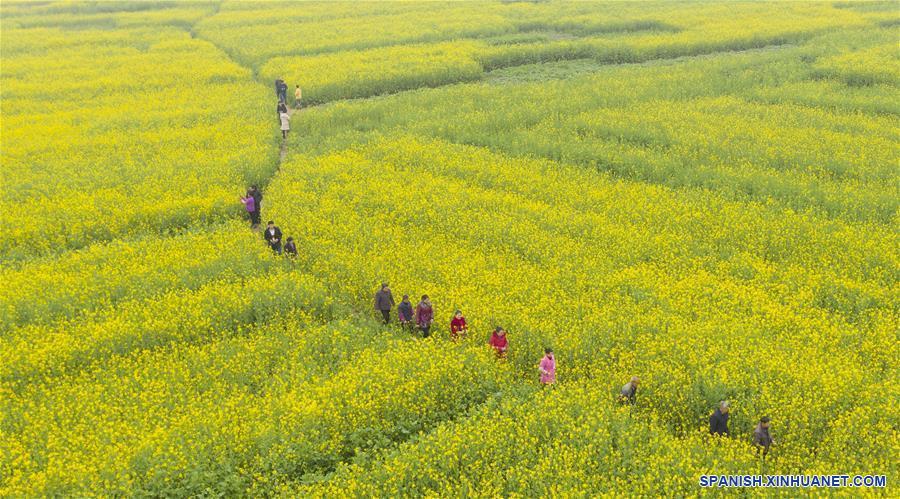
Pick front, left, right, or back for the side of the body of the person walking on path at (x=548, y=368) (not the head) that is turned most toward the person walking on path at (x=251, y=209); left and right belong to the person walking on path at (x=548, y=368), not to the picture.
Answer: back

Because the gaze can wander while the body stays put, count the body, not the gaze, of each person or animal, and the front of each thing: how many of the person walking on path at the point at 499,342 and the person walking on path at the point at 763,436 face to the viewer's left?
0

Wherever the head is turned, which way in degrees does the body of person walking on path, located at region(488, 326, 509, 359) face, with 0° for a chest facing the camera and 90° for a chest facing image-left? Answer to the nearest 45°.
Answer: approximately 315°

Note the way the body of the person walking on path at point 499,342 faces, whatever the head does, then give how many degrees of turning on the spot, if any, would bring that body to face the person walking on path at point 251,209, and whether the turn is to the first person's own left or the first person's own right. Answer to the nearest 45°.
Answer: approximately 180°

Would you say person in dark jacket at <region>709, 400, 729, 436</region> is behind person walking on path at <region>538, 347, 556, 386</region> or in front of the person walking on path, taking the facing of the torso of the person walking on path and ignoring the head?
in front

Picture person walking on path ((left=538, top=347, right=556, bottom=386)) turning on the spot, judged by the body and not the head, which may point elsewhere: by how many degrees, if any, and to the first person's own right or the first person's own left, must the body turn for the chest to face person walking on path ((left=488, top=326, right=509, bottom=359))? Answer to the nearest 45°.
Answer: approximately 180°

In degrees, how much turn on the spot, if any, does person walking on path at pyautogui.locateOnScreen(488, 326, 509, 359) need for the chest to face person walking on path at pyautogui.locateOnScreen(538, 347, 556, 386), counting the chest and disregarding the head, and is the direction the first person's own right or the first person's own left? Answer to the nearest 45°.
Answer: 0° — they already face them

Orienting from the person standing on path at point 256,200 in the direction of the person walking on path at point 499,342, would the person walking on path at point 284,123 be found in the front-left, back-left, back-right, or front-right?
back-left

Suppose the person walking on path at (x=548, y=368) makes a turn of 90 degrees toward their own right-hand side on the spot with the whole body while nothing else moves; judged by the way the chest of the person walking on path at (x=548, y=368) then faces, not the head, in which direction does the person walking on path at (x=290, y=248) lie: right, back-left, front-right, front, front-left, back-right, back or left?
right
